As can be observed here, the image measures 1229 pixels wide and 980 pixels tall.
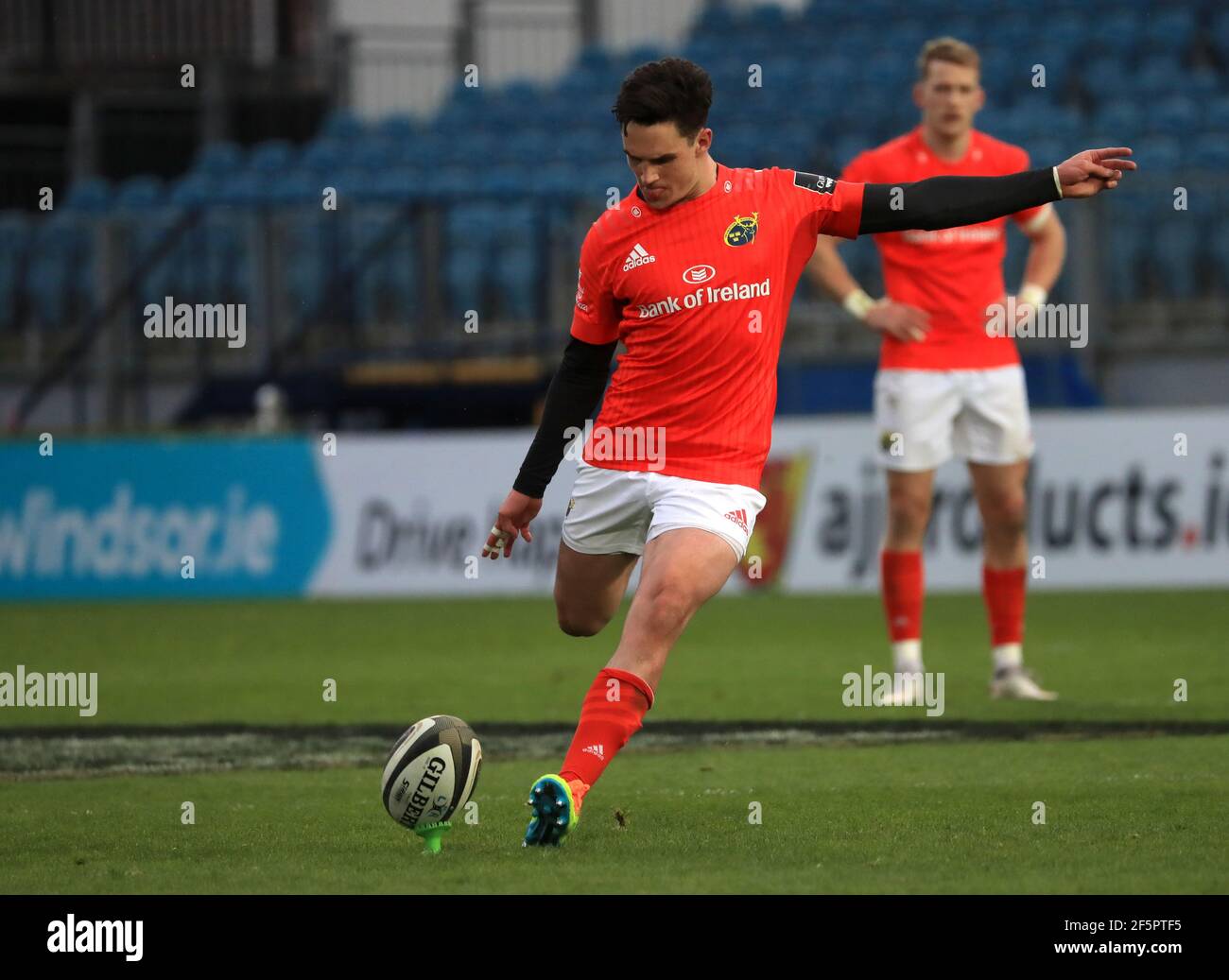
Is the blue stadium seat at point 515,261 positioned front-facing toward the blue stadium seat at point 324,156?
no

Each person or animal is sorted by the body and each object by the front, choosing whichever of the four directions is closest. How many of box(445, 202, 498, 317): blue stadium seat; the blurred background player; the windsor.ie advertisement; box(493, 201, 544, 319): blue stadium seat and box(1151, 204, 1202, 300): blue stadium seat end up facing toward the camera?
5

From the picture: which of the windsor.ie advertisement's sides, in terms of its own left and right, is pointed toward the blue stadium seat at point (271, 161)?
back

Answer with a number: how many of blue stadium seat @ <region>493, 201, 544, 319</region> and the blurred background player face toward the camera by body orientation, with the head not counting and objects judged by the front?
2

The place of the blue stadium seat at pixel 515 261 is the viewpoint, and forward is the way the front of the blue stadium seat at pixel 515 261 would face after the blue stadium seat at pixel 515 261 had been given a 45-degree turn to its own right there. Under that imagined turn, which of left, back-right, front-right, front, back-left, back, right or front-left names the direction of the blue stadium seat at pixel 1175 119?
back-left

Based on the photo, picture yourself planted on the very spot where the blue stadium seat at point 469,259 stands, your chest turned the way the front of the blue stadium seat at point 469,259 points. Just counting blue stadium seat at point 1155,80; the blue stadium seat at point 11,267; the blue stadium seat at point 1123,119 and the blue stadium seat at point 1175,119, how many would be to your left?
3

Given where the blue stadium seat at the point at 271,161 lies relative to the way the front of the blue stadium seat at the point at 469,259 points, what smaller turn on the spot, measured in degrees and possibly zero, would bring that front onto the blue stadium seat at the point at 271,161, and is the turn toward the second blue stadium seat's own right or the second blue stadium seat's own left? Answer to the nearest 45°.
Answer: approximately 135° to the second blue stadium seat's own right

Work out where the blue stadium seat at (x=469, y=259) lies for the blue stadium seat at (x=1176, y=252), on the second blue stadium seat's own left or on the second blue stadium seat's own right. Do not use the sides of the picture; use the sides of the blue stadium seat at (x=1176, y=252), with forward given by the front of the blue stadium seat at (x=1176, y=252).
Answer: on the second blue stadium seat's own right

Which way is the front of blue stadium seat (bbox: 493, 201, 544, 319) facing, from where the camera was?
facing the viewer

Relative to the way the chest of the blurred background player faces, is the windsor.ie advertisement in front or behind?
behind

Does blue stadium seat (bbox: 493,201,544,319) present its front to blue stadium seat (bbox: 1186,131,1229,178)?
no

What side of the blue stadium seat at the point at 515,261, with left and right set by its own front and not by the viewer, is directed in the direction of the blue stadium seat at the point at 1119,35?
left

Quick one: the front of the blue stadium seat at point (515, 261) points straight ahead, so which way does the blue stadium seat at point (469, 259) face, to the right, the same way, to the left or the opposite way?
the same way

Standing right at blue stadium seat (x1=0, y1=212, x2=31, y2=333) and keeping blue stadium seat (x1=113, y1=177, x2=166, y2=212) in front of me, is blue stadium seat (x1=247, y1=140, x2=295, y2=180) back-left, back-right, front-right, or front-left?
front-right

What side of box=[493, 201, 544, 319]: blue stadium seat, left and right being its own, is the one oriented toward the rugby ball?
front

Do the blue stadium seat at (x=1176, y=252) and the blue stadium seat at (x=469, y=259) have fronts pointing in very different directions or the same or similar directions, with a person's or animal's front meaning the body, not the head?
same or similar directions

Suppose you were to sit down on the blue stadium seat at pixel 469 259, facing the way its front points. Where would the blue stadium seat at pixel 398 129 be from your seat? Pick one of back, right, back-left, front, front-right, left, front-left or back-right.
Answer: back

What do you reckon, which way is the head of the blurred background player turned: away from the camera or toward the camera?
toward the camera

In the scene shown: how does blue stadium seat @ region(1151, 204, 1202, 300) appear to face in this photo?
toward the camera

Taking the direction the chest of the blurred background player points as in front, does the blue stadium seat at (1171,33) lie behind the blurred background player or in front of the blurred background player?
behind

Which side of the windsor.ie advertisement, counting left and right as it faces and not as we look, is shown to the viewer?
front
